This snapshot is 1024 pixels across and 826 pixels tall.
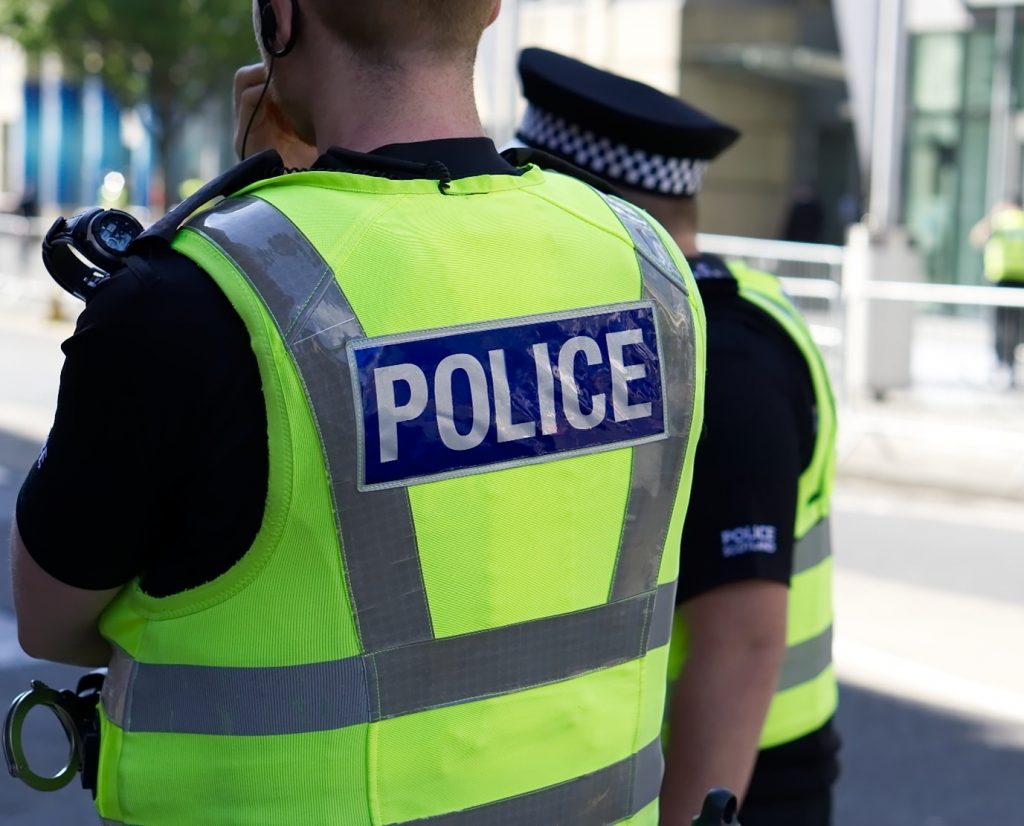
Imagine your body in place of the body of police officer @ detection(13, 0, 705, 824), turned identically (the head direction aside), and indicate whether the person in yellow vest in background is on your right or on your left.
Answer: on your right

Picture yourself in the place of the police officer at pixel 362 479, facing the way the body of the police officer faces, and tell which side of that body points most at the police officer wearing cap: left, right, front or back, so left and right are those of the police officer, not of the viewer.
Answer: right

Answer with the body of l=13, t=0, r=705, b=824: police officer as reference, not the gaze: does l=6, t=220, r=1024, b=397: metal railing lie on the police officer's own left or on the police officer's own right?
on the police officer's own right

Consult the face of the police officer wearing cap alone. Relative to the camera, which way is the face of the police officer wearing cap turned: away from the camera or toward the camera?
away from the camera

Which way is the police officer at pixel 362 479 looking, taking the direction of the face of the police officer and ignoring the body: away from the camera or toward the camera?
away from the camera

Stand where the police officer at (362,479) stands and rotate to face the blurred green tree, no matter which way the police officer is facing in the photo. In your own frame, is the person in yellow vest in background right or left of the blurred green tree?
right

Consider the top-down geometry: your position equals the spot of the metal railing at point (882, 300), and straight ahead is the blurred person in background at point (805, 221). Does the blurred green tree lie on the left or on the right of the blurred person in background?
left

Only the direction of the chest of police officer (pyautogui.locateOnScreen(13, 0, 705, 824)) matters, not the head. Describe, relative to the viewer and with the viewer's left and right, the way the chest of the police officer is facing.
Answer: facing away from the viewer and to the left of the viewer

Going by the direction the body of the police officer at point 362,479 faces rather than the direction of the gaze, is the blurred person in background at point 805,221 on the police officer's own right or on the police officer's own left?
on the police officer's own right
